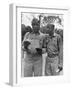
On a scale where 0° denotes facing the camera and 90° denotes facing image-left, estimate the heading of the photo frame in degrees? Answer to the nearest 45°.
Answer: approximately 315°
